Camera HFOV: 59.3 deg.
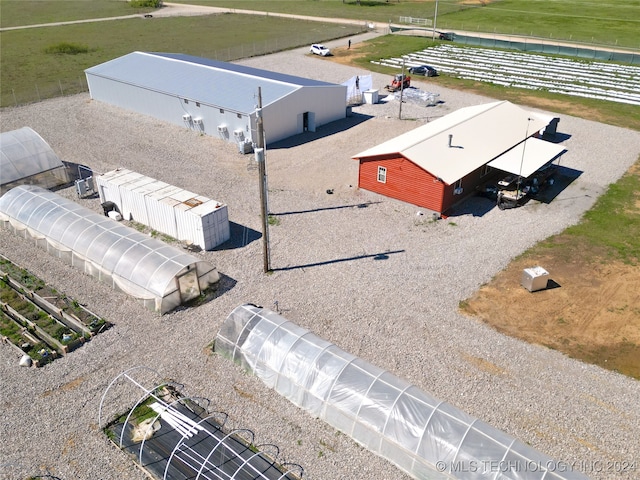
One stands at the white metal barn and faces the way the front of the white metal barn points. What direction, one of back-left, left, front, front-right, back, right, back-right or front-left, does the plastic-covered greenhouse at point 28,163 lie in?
right

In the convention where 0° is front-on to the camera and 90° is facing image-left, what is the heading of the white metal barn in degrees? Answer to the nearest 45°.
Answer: approximately 315°

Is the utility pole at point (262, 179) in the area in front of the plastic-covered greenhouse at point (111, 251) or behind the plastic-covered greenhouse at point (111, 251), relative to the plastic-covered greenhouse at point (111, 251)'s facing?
in front

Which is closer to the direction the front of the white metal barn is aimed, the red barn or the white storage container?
the red barn

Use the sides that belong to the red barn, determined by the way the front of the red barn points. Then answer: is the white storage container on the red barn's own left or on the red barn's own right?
on the red barn's own right

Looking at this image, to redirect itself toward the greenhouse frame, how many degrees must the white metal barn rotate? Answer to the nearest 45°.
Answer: approximately 45° to its right

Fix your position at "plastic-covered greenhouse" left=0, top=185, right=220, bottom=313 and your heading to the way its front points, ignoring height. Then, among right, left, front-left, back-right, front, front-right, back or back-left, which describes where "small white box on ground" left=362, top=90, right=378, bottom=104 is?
left

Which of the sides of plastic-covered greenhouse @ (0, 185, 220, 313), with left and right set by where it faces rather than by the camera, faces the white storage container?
left

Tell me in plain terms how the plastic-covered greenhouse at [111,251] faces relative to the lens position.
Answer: facing the viewer and to the right of the viewer

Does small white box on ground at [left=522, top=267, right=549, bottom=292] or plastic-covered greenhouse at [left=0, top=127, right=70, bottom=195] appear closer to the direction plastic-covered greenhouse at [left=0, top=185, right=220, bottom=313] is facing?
the small white box on ground

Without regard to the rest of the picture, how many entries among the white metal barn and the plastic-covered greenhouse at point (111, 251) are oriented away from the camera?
0

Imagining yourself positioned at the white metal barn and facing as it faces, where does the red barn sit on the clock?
The red barn is roughly at 12 o'clock from the white metal barn.

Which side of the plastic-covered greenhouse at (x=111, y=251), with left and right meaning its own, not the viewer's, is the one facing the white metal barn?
left

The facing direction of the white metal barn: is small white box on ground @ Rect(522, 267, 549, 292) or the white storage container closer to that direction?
the small white box on ground
